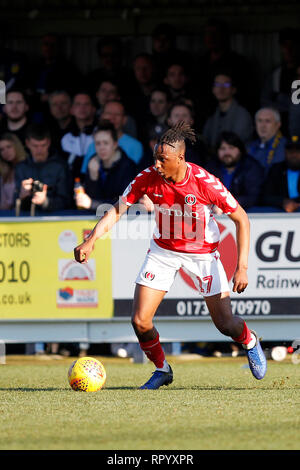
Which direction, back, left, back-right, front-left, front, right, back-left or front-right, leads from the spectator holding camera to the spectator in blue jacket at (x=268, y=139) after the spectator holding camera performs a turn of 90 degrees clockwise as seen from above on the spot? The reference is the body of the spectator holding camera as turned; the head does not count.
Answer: back

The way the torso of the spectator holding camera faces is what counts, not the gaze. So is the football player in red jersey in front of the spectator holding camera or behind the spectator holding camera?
in front

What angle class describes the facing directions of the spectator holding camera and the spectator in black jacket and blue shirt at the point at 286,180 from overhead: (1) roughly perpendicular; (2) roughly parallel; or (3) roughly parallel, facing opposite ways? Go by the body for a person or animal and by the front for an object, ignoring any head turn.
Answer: roughly parallel

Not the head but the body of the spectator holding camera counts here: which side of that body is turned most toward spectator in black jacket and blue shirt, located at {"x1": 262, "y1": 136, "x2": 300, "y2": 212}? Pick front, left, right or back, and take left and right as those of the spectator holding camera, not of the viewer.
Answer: left

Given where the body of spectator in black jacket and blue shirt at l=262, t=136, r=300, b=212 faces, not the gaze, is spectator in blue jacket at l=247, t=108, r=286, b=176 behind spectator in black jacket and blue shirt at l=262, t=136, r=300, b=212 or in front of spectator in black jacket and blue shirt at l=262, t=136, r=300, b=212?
behind

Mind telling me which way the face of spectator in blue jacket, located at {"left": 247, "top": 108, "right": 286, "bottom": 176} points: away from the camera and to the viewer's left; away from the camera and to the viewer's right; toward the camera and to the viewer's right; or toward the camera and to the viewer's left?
toward the camera and to the viewer's left

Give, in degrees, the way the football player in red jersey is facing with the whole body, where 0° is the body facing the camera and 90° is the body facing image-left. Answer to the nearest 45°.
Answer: approximately 45°

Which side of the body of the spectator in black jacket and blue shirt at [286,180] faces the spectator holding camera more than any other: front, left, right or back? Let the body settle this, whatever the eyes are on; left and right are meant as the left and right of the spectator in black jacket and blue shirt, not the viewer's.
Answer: right

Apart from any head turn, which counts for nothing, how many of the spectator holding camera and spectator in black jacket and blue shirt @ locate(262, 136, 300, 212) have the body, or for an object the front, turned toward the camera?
2

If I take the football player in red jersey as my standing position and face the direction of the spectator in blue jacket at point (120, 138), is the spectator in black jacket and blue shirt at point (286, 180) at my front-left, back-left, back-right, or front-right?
front-right

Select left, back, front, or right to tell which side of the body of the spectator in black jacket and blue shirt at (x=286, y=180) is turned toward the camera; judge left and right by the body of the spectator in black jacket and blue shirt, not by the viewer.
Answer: front

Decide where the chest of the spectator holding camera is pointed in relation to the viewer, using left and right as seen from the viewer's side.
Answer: facing the viewer

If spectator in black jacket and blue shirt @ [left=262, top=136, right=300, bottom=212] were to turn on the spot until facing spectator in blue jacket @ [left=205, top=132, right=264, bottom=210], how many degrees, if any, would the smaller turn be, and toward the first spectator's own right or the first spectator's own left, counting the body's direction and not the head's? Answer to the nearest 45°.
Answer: approximately 90° to the first spectator's own right

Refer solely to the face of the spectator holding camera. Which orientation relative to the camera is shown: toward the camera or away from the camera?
toward the camera

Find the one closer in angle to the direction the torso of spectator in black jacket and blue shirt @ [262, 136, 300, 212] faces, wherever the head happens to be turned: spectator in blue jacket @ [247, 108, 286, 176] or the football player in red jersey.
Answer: the football player in red jersey
